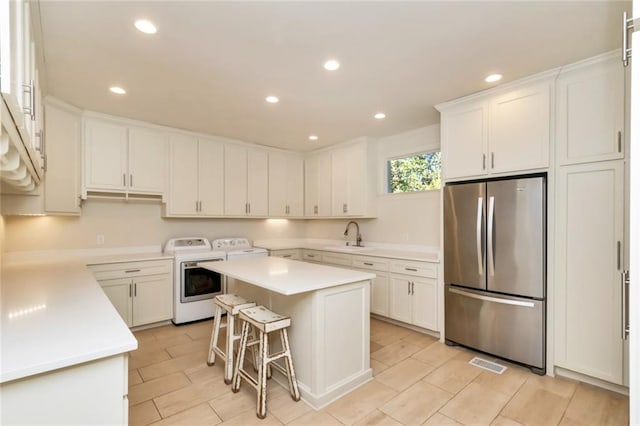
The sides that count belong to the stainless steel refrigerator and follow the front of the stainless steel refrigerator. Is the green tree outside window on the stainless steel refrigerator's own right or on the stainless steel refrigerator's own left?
on the stainless steel refrigerator's own right

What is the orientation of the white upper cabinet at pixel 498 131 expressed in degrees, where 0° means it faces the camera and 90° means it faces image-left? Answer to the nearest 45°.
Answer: approximately 45°

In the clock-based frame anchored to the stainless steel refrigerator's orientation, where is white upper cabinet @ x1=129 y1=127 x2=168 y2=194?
The white upper cabinet is roughly at 1 o'clock from the stainless steel refrigerator.

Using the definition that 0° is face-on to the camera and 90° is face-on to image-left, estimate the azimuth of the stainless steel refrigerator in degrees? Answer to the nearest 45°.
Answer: approximately 45°

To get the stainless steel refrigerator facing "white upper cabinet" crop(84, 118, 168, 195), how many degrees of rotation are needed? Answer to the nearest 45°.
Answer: approximately 45° to its right

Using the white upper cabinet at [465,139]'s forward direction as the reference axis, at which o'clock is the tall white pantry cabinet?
The tall white pantry cabinet is roughly at 8 o'clock from the white upper cabinet.

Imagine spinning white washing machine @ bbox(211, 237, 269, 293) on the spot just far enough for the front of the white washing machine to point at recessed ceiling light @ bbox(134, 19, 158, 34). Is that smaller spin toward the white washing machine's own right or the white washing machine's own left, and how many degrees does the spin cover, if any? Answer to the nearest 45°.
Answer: approximately 45° to the white washing machine's own right
